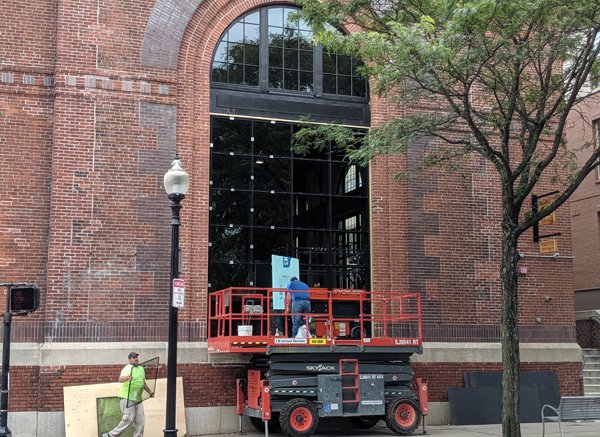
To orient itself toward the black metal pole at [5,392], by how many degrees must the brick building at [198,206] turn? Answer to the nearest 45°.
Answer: approximately 45° to its right

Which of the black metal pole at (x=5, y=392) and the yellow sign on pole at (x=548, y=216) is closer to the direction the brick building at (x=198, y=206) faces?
the black metal pole

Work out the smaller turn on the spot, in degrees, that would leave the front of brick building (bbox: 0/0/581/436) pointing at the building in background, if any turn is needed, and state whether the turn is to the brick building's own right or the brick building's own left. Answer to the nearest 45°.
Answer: approximately 135° to the brick building's own left

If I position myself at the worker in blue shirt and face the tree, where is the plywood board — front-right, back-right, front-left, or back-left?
back-right

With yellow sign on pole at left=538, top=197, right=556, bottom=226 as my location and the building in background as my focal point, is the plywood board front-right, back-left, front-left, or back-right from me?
back-left

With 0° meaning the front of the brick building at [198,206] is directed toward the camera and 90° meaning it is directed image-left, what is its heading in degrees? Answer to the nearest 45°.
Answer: approximately 0°

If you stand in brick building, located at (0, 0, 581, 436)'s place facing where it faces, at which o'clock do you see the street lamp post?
The street lamp post is roughly at 12 o'clock from the brick building.

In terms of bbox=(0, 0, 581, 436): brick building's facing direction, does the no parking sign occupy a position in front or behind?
in front
